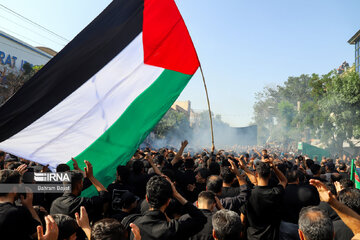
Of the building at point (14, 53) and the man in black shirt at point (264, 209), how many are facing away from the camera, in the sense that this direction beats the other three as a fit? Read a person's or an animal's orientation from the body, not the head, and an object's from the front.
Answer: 1

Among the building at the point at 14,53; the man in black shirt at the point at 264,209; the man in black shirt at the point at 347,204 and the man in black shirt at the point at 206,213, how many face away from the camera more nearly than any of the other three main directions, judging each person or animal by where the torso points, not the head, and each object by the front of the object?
3

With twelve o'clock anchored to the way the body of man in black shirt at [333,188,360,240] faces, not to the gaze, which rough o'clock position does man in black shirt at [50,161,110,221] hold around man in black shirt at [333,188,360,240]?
man in black shirt at [50,161,110,221] is roughly at 8 o'clock from man in black shirt at [333,188,360,240].

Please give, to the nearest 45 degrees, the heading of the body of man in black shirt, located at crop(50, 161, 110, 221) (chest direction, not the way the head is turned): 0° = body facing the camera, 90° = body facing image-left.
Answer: approximately 225°

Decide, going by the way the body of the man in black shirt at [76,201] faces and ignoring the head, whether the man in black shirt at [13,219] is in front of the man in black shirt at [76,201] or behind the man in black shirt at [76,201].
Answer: behind

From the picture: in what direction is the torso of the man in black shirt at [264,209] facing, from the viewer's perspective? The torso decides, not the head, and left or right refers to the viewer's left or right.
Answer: facing away from the viewer

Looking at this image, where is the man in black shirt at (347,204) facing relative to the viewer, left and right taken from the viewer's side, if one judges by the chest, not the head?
facing away from the viewer

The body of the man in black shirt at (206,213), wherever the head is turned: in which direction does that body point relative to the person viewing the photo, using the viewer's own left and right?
facing away from the viewer

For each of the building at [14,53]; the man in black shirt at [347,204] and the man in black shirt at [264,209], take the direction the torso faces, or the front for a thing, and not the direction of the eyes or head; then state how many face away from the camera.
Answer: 2

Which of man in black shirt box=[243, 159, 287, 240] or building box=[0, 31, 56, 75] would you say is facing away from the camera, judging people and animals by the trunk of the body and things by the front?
the man in black shirt

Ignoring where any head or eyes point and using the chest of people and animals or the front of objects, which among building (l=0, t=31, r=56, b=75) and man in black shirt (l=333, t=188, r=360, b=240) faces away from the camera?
the man in black shirt
